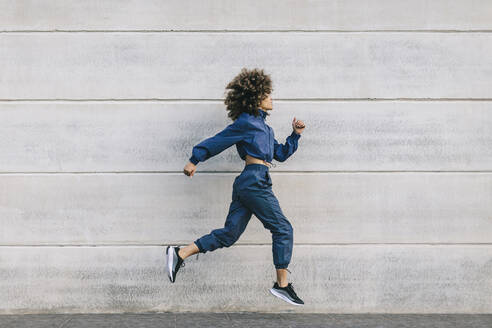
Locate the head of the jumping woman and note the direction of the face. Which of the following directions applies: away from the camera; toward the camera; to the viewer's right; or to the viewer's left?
to the viewer's right

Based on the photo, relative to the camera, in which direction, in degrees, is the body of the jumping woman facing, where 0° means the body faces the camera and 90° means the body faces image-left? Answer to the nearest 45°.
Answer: approximately 270°
